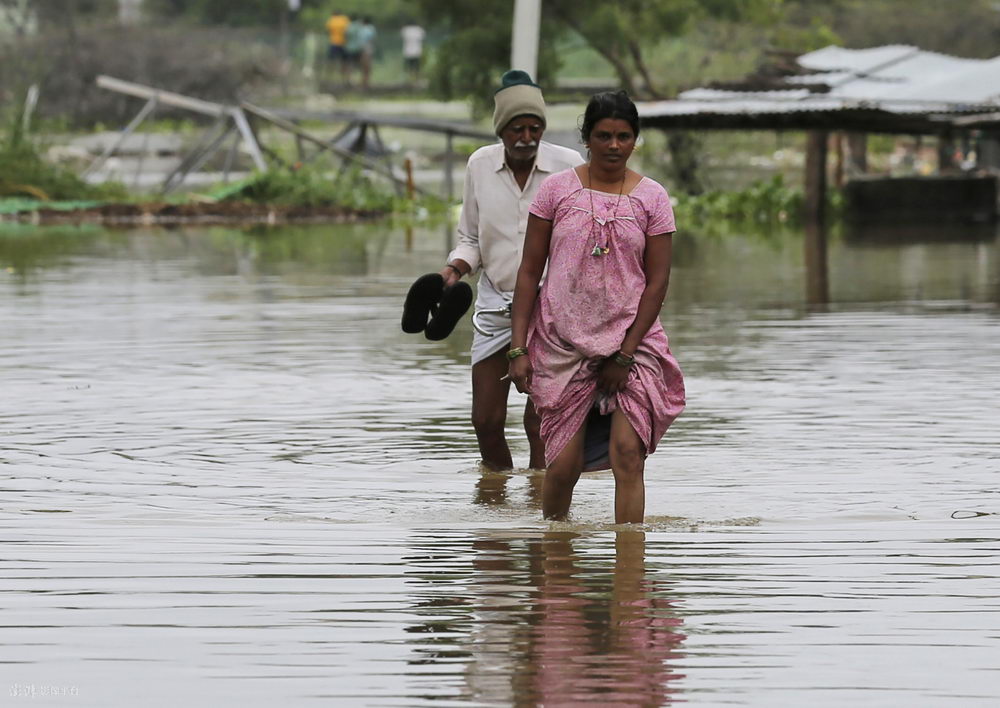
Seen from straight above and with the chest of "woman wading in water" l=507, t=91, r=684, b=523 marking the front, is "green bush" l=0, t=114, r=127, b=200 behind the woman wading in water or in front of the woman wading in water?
behind

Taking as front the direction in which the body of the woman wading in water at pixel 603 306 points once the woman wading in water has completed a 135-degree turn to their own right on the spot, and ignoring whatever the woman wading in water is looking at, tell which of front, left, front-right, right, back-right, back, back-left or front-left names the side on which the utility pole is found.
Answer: front-right

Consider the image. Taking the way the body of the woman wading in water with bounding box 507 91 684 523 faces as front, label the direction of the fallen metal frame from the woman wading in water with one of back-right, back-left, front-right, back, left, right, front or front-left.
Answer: back

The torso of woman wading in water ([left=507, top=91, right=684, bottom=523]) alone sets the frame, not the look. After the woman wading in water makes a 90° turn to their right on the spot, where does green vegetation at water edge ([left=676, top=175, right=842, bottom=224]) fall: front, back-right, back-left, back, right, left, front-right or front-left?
right

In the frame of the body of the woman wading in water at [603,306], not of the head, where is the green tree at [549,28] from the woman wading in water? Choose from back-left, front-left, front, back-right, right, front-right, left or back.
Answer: back

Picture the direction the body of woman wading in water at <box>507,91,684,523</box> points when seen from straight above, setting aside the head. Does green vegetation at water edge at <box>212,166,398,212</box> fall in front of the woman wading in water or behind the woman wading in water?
behind

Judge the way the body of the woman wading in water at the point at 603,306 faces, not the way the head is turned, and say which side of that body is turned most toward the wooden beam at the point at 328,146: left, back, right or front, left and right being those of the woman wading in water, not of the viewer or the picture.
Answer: back

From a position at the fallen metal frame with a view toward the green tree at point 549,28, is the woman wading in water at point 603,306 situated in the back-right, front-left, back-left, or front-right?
back-right

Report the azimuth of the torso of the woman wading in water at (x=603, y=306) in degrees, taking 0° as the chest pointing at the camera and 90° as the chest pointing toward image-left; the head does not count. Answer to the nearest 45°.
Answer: approximately 0°

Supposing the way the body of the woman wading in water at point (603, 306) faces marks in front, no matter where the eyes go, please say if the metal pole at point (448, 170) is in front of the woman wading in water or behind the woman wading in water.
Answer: behind

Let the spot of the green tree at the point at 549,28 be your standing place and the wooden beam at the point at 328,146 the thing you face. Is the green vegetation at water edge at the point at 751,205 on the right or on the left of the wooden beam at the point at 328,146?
left

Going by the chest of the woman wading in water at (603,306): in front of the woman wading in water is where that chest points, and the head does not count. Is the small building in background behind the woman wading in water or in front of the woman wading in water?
behind
